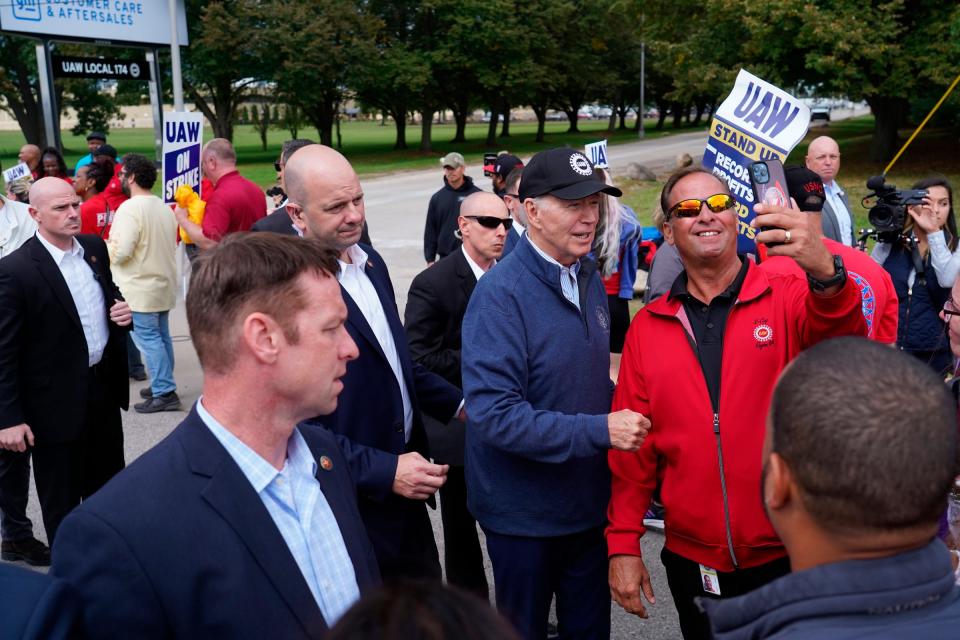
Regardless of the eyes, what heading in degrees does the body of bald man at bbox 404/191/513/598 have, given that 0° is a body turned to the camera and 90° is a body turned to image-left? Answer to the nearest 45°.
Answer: approximately 315°

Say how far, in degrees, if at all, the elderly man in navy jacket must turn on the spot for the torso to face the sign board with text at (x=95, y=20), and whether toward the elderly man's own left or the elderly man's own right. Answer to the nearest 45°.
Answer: approximately 180°

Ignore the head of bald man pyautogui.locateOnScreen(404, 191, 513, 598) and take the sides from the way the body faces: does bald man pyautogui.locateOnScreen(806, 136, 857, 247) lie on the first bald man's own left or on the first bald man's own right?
on the first bald man's own left

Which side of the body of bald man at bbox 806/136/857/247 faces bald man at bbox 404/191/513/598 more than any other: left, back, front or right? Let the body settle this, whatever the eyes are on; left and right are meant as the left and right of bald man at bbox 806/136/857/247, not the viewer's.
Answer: right

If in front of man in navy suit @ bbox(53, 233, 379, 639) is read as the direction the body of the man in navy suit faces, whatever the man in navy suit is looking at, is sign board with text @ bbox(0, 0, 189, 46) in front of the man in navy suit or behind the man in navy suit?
behind

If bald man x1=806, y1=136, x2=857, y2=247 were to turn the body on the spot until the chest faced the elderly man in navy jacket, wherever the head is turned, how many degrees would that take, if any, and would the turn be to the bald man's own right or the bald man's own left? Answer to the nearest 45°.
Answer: approximately 45° to the bald man's own right

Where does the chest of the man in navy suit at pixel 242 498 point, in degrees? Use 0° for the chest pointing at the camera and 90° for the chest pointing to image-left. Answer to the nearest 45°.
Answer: approximately 315°

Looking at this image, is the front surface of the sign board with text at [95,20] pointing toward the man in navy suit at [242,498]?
yes

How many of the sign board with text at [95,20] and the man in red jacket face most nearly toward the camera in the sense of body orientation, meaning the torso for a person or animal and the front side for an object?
2

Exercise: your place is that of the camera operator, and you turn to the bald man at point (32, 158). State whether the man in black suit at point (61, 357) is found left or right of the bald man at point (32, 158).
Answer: left

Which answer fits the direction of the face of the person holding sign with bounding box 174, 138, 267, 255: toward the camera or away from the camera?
away from the camera
